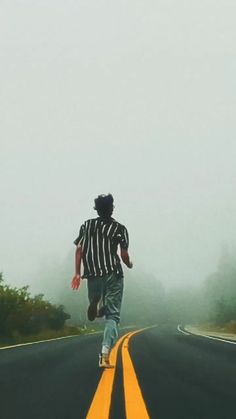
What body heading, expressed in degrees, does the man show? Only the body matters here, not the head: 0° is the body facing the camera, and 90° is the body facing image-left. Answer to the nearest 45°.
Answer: approximately 180°
